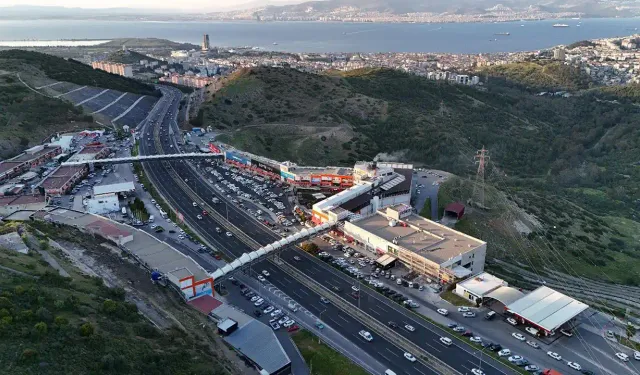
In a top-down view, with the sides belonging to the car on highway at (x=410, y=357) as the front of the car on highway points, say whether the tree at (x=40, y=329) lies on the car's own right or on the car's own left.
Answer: on the car's own right

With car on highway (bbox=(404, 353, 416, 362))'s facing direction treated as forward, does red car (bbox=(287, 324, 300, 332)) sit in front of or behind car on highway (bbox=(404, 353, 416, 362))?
behind

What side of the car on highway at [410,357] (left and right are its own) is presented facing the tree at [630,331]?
left

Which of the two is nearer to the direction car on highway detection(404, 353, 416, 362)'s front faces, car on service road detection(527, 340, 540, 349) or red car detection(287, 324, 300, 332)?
the car on service road

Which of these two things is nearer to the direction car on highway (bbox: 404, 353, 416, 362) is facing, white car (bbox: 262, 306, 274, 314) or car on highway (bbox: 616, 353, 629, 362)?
the car on highway

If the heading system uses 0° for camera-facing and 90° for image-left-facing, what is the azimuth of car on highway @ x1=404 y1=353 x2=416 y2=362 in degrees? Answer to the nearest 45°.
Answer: approximately 315°

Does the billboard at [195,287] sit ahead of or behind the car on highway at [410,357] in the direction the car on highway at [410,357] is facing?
behind

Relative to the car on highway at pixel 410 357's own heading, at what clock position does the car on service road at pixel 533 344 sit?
the car on service road at pixel 533 344 is roughly at 10 o'clock from the car on highway at pixel 410 357.

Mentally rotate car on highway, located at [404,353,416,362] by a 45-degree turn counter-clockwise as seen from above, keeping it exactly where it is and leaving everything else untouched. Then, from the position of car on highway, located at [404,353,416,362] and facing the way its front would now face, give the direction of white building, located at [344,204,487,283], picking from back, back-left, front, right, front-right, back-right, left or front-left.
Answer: left

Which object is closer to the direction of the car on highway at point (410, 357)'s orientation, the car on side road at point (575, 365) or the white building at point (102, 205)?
the car on side road

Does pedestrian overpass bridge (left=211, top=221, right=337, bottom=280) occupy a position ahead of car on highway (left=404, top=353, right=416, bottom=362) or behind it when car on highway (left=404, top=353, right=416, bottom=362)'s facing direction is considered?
behind
